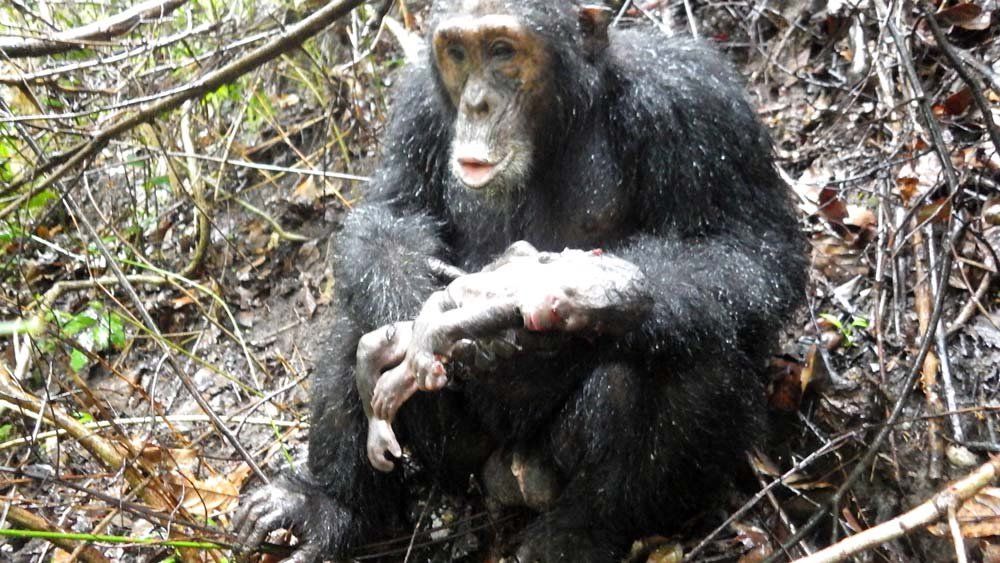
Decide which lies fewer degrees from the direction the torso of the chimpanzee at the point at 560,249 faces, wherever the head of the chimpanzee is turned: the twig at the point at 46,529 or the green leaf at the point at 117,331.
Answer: the twig

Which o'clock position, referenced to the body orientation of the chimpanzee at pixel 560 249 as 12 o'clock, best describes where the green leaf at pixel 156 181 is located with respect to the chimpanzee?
The green leaf is roughly at 3 o'clock from the chimpanzee.

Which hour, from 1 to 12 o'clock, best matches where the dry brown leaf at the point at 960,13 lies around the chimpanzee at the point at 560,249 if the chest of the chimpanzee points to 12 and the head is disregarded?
The dry brown leaf is roughly at 6 o'clock from the chimpanzee.

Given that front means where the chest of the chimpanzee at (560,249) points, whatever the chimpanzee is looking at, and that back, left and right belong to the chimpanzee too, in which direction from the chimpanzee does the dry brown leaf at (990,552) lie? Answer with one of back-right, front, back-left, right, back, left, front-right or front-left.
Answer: left

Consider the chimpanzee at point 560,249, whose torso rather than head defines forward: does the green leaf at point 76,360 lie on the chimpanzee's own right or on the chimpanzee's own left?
on the chimpanzee's own right

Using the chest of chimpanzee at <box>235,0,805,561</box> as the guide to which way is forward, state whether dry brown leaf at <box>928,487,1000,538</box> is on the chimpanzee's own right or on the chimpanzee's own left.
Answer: on the chimpanzee's own left

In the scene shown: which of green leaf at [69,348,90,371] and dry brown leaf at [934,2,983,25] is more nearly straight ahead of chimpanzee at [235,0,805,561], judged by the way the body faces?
the green leaf

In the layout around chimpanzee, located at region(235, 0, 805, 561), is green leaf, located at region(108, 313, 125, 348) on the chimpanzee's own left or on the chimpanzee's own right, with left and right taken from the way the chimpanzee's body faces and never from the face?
on the chimpanzee's own right

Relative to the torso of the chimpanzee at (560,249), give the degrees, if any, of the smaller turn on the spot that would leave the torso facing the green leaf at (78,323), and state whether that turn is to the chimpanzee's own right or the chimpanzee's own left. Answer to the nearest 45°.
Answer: approximately 90° to the chimpanzee's own right

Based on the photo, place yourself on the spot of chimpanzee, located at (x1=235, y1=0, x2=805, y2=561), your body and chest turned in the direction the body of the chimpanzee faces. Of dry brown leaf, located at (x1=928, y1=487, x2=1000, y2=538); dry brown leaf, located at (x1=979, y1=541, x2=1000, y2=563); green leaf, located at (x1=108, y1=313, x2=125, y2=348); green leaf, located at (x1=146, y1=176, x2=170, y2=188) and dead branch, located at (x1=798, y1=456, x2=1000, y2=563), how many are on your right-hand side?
2

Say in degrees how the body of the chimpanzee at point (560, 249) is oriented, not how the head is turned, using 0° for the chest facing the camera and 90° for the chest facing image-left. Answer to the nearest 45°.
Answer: approximately 45°
